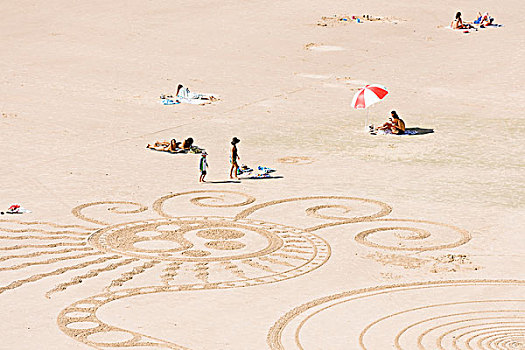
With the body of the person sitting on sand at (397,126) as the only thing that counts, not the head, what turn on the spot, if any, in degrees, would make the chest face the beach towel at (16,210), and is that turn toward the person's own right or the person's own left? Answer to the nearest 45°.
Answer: approximately 45° to the person's own left

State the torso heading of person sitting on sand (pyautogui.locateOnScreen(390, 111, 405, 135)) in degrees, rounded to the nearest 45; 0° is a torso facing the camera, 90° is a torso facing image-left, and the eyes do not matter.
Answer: approximately 90°

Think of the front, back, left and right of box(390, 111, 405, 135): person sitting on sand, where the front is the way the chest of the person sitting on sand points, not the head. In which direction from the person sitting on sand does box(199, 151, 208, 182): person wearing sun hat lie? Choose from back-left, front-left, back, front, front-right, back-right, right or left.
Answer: front-left

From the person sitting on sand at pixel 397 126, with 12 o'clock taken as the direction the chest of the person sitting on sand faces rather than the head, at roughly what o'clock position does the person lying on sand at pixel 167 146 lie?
The person lying on sand is roughly at 11 o'clock from the person sitting on sand.

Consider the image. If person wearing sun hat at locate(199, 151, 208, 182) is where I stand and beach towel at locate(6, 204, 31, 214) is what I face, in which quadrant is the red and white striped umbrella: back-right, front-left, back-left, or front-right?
back-right

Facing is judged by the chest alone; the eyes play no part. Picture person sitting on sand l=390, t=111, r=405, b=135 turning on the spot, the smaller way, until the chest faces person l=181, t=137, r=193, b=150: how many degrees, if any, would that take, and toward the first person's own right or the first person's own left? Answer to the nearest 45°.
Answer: approximately 45° to the first person's own left

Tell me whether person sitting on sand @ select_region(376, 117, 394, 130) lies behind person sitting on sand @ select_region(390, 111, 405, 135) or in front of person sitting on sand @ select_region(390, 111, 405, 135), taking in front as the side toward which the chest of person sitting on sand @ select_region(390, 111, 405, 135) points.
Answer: in front
